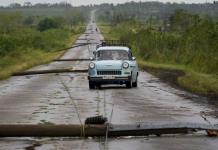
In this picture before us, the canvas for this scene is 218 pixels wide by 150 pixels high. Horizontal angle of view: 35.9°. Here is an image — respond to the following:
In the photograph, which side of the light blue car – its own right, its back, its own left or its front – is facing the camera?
front

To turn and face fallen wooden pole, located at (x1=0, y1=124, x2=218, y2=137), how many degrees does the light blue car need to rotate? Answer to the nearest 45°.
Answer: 0° — it already faces it
